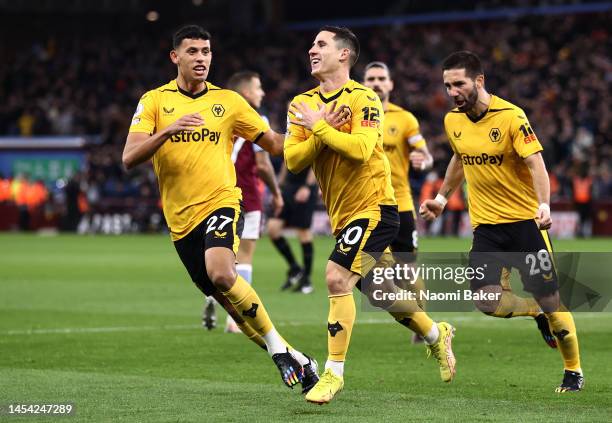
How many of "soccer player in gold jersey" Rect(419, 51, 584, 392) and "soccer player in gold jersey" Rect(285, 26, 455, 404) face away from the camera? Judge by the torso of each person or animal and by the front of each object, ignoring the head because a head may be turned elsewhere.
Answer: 0

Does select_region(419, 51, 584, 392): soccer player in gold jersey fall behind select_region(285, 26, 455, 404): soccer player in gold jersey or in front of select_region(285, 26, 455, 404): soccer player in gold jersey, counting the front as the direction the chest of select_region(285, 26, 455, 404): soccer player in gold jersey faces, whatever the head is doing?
behind

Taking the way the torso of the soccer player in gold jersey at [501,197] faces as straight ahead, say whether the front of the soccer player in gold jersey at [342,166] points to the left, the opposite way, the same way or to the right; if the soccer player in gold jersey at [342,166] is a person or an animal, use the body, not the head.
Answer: the same way

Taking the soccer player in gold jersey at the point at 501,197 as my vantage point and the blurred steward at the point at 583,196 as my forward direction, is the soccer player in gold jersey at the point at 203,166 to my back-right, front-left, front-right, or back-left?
back-left

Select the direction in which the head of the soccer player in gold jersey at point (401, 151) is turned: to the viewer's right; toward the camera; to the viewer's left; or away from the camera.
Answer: toward the camera

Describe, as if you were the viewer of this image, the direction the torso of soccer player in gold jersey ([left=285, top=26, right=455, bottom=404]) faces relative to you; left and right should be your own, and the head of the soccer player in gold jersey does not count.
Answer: facing the viewer and to the left of the viewer

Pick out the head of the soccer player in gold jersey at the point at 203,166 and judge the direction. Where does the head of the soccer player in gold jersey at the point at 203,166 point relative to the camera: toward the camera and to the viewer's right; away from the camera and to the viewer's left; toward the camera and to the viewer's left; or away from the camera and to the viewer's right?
toward the camera and to the viewer's right

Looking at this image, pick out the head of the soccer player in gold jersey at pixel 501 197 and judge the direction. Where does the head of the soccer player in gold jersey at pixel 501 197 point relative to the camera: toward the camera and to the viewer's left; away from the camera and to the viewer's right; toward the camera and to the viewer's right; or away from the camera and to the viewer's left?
toward the camera and to the viewer's left

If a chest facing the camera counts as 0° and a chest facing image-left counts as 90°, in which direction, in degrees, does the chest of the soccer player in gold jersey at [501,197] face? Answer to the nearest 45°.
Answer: approximately 45°

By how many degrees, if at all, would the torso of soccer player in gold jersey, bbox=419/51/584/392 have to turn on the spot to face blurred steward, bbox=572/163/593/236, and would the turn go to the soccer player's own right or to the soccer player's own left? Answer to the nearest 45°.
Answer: approximately 135° to the soccer player's own right
